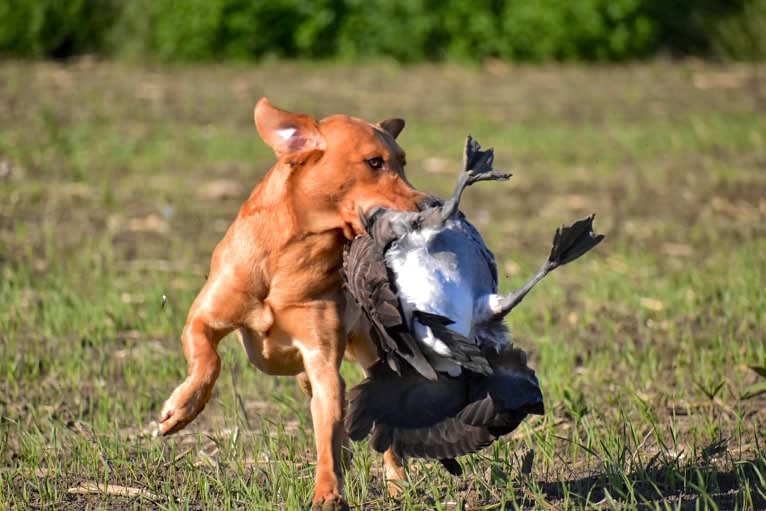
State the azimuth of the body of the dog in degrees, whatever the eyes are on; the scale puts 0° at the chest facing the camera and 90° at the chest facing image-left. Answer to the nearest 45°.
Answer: approximately 0°
